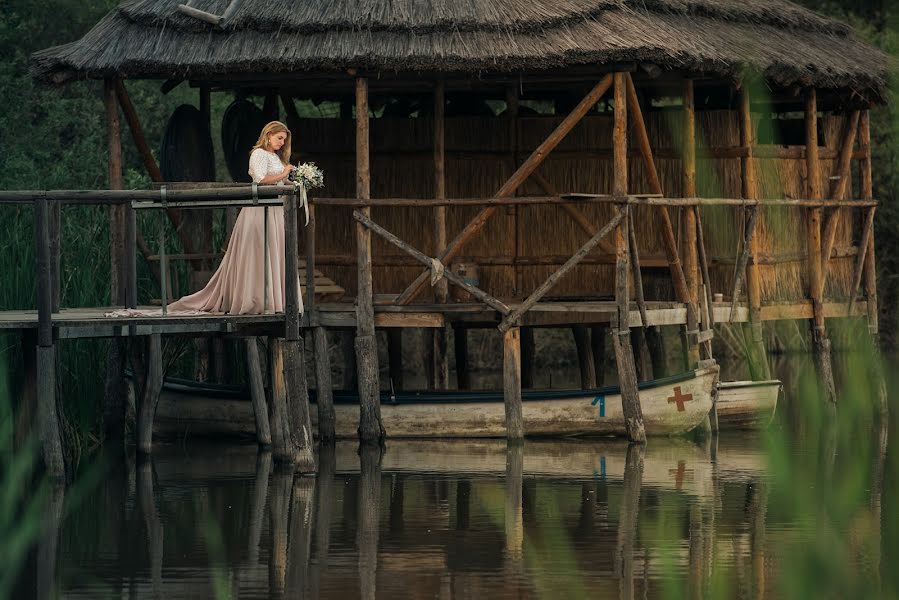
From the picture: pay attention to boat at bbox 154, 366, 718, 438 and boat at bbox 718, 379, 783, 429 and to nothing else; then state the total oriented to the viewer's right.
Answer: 2

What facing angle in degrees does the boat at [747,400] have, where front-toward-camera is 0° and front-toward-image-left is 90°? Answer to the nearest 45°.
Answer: approximately 270°

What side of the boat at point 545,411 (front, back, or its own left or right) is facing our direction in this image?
right

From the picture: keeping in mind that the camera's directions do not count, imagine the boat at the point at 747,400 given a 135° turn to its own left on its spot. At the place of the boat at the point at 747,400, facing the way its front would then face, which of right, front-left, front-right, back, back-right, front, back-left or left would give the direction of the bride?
left

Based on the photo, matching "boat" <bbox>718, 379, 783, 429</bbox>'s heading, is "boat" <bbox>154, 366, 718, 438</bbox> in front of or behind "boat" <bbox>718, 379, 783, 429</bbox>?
behind
